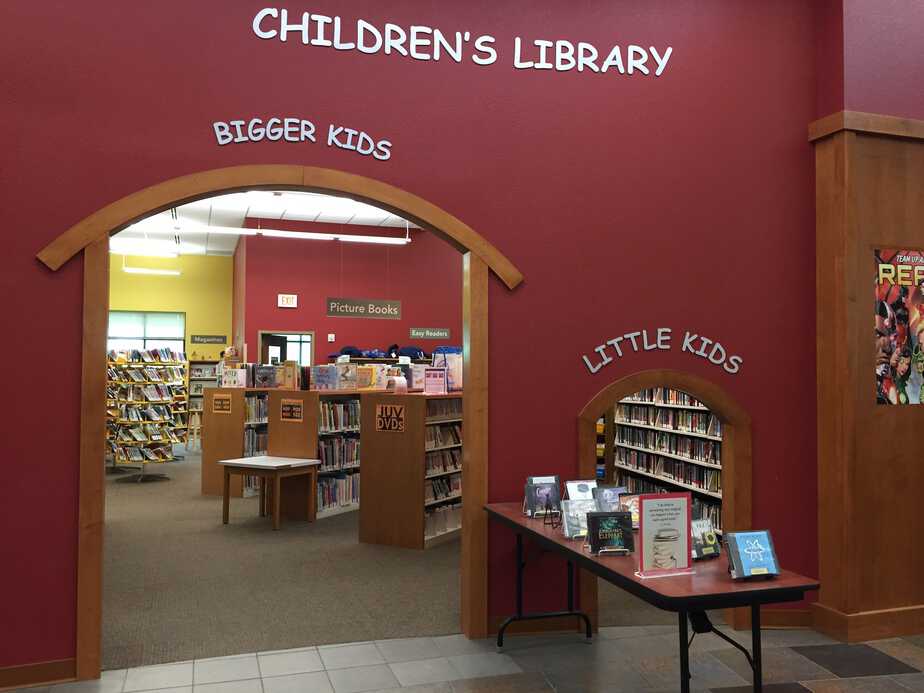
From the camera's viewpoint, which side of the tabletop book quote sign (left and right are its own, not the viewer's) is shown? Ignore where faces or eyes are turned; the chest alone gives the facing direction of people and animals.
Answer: front

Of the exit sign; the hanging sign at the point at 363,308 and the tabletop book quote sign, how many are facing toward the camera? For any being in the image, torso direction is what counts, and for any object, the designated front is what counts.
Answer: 3

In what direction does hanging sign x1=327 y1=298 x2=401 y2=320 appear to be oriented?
toward the camera

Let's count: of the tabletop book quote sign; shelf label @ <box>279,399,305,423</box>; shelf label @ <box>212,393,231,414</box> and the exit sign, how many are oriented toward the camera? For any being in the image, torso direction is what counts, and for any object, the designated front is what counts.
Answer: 4

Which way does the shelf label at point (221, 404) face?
toward the camera

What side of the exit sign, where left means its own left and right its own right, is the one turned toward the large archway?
front

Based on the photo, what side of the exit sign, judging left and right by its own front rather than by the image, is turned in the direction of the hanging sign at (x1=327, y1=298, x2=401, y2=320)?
left

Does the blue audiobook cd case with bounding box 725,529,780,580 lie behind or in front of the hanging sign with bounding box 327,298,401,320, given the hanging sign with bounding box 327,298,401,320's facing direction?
in front

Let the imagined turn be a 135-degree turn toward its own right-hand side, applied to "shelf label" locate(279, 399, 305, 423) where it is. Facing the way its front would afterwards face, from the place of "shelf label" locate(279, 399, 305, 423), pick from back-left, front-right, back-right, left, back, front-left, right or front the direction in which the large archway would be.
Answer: back-left

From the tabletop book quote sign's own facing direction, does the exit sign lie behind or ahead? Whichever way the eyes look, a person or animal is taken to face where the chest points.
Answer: behind

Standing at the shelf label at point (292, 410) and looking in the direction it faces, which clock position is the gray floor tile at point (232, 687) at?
The gray floor tile is roughly at 12 o'clock from the shelf label.

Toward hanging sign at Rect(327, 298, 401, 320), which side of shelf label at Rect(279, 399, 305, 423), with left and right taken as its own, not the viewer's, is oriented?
back

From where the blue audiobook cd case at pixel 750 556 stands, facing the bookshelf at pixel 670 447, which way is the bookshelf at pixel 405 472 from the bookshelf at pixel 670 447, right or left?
left

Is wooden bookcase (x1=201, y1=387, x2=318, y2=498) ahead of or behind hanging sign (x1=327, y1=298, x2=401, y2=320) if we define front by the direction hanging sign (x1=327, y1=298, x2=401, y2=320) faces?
ahead

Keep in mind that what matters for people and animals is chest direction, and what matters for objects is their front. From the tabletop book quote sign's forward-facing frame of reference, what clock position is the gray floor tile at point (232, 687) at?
The gray floor tile is roughly at 3 o'clock from the tabletop book quote sign.

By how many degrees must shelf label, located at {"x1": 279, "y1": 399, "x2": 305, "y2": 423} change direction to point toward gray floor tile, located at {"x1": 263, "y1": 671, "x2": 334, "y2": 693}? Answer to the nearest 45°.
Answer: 0° — it already faces it
